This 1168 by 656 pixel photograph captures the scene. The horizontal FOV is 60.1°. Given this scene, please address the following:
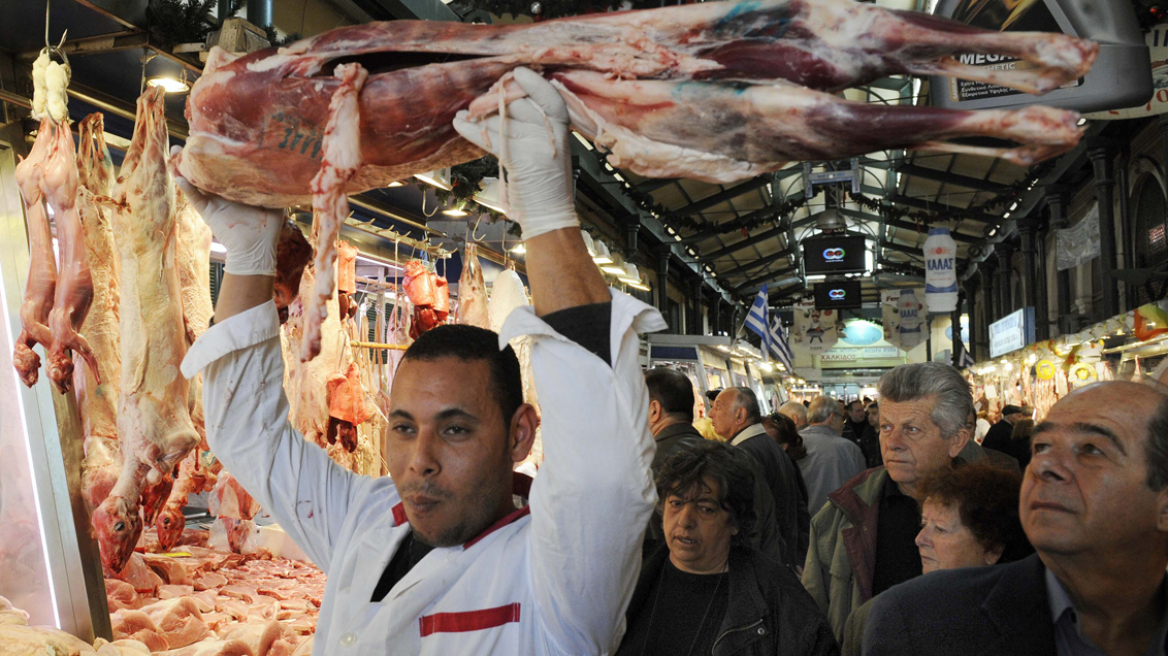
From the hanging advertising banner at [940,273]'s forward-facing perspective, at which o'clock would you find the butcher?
The butcher is roughly at 12 o'clock from the hanging advertising banner.

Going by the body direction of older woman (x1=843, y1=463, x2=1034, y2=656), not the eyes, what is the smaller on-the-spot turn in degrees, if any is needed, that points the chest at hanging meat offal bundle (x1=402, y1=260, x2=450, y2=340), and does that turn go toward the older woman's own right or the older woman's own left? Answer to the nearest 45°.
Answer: approximately 90° to the older woman's own right

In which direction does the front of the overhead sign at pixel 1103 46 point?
toward the camera

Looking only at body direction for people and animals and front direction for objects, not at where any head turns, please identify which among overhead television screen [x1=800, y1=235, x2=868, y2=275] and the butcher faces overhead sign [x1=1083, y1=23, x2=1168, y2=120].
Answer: overhead television screen [x1=800, y1=235, x2=868, y2=275]

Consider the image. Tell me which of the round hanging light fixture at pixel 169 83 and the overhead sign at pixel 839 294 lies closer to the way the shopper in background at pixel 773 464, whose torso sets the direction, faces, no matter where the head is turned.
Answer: the round hanging light fixture

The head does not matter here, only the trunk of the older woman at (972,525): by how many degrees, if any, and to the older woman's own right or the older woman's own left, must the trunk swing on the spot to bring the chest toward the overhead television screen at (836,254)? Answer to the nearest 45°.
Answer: approximately 135° to the older woman's own right

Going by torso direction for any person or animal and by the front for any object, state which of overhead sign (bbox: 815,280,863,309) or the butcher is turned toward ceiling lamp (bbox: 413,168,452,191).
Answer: the overhead sign

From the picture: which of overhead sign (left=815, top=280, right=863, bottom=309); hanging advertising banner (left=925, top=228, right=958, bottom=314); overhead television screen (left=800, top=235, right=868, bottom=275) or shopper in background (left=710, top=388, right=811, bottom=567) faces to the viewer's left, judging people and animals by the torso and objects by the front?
the shopper in background

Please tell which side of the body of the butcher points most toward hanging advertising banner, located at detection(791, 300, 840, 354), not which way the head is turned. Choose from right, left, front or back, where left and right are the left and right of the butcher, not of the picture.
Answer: back

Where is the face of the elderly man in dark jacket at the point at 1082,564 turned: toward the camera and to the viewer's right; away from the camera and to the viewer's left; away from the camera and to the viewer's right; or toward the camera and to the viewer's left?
toward the camera and to the viewer's left

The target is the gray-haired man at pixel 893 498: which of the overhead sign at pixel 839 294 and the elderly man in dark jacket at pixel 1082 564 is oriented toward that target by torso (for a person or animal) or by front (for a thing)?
the overhead sign

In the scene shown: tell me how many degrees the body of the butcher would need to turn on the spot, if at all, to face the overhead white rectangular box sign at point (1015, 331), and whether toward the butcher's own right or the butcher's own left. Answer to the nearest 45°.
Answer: approximately 180°

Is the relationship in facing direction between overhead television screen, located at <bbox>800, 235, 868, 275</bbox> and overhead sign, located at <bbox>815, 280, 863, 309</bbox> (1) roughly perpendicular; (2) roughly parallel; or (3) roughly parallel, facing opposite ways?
roughly parallel

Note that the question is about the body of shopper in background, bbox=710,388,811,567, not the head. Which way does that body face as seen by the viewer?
to the viewer's left

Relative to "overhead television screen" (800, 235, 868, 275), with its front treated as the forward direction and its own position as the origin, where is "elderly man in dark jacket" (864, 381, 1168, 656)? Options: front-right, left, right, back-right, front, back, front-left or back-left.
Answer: front

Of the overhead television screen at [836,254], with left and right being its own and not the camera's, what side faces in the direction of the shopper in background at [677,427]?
front

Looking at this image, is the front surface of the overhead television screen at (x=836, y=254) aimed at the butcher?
yes

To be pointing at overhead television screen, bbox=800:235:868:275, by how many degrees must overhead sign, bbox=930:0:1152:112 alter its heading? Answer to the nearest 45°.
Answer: approximately 180°

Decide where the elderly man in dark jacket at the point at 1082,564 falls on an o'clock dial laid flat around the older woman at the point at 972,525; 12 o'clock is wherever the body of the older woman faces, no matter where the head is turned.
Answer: The elderly man in dark jacket is roughly at 10 o'clock from the older woman.

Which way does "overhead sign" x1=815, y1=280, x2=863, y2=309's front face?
toward the camera
